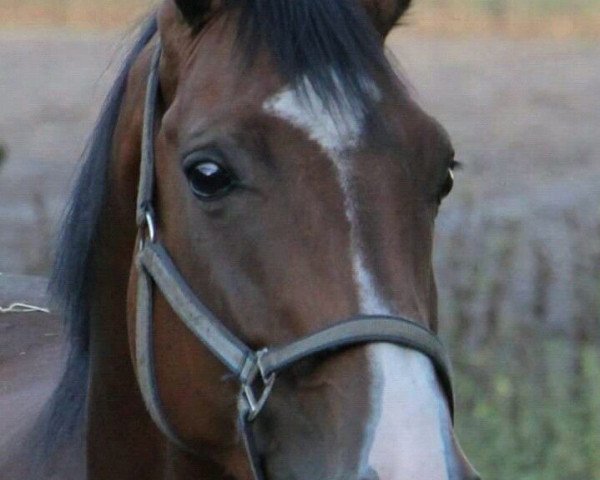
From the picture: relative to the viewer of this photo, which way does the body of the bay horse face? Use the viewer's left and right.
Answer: facing the viewer and to the right of the viewer
